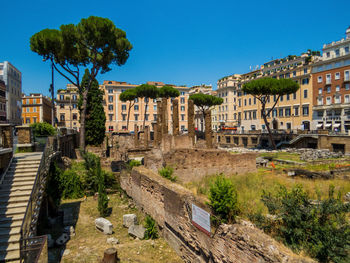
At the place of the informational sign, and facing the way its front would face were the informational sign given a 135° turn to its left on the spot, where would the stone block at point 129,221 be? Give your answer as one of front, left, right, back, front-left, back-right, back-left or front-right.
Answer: back-left

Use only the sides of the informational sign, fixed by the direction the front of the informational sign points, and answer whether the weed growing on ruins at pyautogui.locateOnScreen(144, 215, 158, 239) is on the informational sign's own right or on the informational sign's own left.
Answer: on the informational sign's own right

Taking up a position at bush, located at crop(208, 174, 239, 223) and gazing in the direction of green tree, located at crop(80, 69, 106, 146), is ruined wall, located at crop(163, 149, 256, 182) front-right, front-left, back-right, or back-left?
front-right

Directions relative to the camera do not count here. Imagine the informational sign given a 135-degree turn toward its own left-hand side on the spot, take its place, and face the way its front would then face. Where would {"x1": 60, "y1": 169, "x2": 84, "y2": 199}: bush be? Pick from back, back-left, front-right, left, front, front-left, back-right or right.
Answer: back-left

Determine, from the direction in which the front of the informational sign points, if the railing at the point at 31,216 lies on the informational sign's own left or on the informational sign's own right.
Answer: on the informational sign's own right

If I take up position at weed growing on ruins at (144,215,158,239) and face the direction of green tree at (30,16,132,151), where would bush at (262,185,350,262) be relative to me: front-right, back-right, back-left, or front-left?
back-right

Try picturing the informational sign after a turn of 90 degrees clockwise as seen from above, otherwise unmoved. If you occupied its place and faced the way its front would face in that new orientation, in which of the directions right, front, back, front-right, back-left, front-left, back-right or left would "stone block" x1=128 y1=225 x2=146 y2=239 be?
front

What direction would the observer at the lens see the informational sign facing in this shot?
facing the viewer and to the left of the viewer

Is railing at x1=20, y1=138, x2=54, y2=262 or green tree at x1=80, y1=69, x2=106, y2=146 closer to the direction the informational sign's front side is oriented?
the railing

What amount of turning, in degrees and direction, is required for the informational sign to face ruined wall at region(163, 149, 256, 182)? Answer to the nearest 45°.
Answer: approximately 135° to its right

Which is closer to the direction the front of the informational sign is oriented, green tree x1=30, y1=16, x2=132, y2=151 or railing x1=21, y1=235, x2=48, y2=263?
the railing

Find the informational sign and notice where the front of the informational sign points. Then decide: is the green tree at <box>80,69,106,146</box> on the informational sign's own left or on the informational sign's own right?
on the informational sign's own right

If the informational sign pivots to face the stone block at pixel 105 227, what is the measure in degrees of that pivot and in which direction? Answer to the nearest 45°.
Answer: approximately 90° to its right

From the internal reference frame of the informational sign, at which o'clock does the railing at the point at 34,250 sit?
The railing is roughly at 1 o'clock from the informational sign.

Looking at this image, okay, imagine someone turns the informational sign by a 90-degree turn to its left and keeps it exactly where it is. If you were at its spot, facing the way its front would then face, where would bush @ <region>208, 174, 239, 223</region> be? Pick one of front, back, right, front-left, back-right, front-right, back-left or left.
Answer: left

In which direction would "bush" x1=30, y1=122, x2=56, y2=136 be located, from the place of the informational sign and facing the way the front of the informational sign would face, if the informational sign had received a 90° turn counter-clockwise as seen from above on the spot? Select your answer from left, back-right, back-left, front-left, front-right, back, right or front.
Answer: back

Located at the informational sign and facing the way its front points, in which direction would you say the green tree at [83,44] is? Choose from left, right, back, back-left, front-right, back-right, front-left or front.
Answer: right
